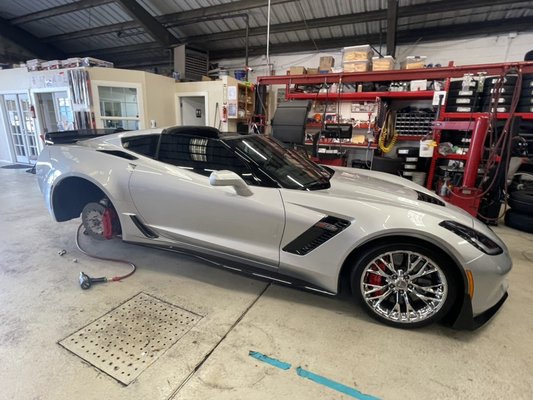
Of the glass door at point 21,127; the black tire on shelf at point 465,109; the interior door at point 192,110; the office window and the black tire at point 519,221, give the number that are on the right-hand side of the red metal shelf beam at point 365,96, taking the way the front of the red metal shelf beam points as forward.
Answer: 3

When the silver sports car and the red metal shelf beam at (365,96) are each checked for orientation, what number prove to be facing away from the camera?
0

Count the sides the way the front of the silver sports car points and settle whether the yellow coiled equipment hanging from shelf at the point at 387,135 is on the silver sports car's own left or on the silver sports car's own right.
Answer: on the silver sports car's own left

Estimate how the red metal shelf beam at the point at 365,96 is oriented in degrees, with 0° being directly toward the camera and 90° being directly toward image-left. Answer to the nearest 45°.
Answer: approximately 0°

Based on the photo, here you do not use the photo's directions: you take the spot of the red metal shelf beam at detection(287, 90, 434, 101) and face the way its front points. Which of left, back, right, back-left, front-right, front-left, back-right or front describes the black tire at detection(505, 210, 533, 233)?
front-left

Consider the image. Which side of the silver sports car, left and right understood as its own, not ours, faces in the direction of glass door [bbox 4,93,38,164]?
back

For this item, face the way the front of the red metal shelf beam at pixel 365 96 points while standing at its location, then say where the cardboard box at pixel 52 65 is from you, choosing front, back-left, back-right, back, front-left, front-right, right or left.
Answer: right

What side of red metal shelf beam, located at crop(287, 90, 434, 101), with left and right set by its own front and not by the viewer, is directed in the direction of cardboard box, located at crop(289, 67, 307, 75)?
right

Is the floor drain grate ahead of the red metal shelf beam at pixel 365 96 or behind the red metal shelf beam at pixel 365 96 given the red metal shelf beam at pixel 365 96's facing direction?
ahead

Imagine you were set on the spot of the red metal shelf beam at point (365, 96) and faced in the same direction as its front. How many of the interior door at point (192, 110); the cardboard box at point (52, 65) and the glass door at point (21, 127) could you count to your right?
3
